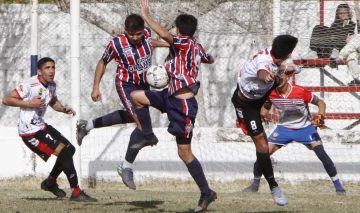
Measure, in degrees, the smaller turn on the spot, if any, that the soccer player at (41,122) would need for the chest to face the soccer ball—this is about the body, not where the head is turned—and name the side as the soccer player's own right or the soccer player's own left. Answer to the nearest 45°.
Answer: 0° — they already face it

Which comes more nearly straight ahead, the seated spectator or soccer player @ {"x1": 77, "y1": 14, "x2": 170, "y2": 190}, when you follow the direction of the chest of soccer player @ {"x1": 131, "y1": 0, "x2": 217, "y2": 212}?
the soccer player

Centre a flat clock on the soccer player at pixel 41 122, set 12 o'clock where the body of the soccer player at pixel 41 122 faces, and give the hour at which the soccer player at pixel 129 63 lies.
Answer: the soccer player at pixel 129 63 is roughly at 11 o'clock from the soccer player at pixel 41 122.

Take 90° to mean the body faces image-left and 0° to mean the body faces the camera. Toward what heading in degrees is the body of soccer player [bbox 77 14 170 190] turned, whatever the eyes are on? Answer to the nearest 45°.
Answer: approximately 315°

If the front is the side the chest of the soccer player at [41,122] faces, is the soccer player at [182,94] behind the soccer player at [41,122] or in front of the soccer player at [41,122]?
in front

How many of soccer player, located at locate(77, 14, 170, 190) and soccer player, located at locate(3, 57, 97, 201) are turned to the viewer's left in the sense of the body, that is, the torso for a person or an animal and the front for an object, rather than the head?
0

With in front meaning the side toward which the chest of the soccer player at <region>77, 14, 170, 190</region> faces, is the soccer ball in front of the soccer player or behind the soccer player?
in front

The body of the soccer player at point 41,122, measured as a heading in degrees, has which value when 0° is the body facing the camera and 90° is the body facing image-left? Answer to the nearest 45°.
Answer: approximately 315°
